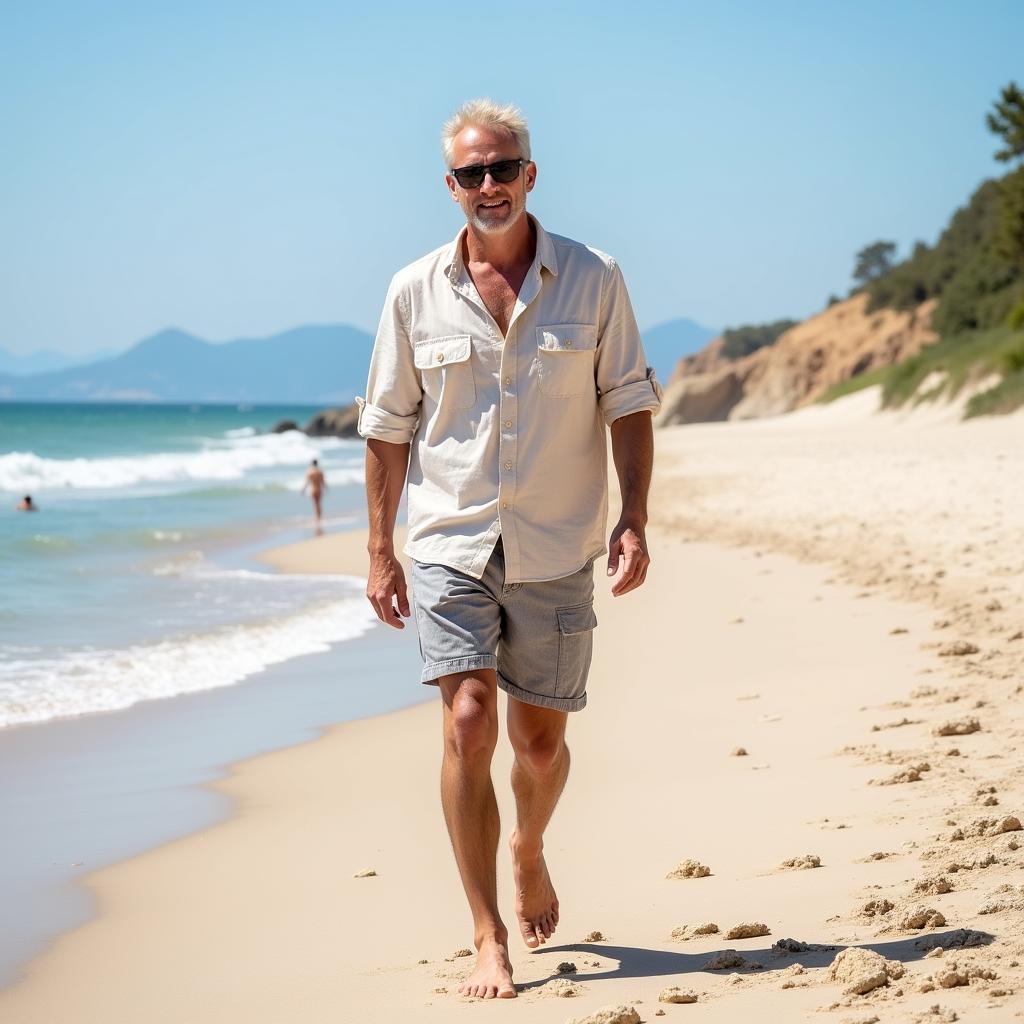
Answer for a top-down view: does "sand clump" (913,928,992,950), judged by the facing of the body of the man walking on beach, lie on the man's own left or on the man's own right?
on the man's own left

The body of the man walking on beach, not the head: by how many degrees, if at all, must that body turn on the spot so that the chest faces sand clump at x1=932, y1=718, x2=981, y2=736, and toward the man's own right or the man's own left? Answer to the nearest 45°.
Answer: approximately 135° to the man's own left

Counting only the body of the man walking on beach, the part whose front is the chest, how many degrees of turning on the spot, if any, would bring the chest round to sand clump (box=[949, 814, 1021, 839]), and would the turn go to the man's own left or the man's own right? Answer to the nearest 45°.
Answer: approximately 90° to the man's own left

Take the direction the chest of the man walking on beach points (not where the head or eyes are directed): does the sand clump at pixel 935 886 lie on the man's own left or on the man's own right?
on the man's own left

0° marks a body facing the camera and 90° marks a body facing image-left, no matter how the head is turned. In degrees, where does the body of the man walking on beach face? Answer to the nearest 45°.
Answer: approximately 0°

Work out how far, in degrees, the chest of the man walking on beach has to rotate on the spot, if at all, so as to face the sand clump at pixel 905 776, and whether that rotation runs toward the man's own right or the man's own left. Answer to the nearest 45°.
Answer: approximately 135° to the man's own left
